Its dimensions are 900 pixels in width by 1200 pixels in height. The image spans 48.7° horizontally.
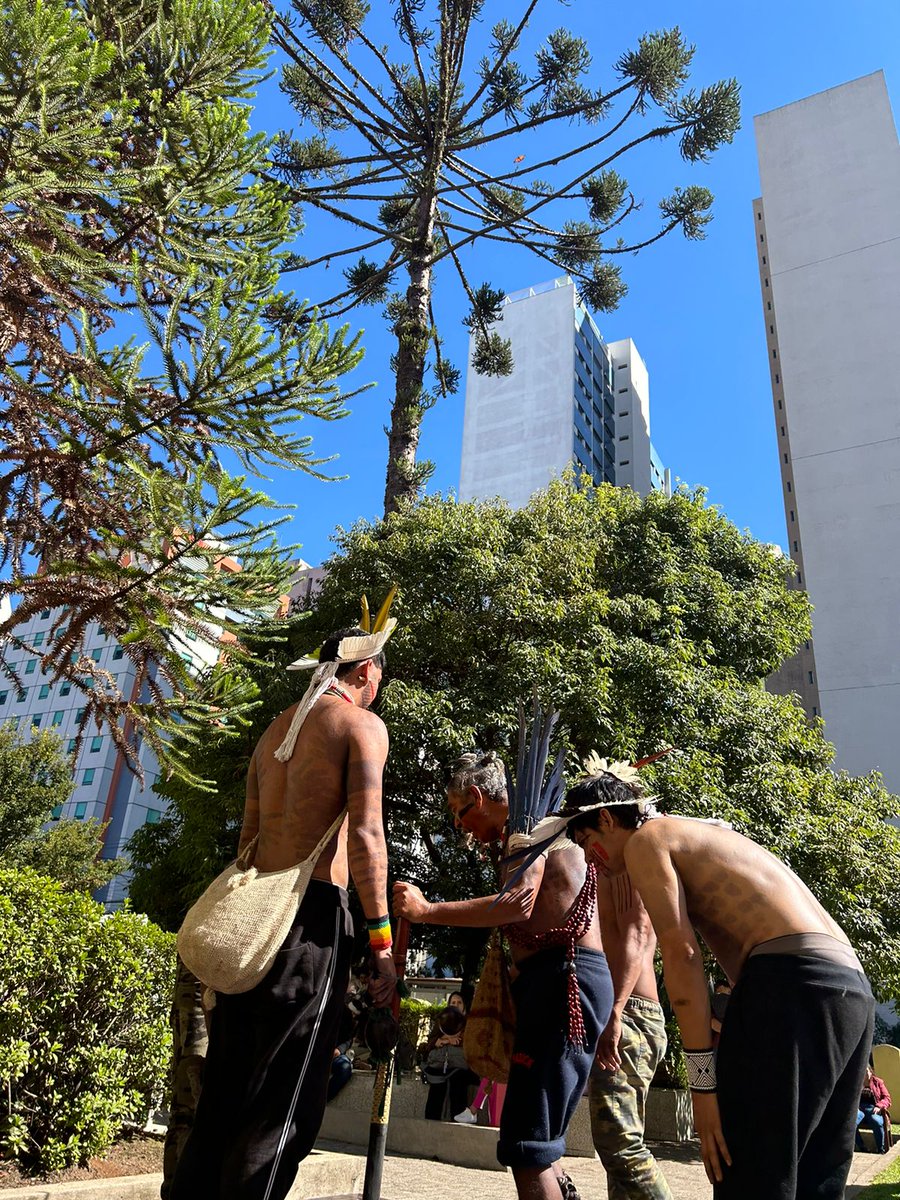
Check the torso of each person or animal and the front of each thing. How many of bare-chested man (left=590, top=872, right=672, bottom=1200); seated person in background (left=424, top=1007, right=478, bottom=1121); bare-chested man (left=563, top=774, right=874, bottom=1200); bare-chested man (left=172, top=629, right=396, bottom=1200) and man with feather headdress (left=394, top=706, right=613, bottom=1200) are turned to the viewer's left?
3

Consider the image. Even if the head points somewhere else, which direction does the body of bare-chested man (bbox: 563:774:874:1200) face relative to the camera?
to the viewer's left

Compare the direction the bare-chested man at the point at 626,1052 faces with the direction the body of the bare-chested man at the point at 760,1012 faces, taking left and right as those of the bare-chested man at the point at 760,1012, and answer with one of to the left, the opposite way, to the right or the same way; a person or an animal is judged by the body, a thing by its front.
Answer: the same way

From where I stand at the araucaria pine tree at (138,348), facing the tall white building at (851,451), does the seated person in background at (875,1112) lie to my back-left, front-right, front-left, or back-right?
front-right

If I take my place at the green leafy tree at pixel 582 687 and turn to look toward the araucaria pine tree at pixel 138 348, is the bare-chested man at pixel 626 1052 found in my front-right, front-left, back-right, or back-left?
front-left

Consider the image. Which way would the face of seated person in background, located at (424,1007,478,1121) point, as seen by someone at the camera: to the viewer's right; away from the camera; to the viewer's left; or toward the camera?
toward the camera

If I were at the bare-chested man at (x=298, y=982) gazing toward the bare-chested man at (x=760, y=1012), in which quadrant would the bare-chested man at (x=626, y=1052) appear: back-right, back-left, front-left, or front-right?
front-left

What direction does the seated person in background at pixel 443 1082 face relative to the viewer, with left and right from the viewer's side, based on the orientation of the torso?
facing the viewer

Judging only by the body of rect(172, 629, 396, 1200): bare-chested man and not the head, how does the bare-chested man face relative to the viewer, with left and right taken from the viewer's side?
facing away from the viewer and to the right of the viewer

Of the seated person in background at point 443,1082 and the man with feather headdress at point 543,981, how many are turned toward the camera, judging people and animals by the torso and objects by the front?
1

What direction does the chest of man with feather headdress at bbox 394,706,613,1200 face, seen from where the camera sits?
to the viewer's left

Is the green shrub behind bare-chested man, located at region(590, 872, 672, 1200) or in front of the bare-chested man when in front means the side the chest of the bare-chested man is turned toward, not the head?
in front

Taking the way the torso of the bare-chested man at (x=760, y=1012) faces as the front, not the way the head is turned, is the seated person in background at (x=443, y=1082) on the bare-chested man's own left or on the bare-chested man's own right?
on the bare-chested man's own right

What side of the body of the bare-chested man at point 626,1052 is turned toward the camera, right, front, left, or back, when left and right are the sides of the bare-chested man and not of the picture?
left

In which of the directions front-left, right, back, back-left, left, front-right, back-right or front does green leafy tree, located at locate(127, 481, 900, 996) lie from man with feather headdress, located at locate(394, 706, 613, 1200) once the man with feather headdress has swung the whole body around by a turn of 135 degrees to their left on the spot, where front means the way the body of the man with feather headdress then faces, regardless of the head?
back-left

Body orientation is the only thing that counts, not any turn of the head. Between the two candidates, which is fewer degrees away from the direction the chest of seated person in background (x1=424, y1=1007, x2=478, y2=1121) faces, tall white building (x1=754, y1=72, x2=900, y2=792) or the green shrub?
the green shrub

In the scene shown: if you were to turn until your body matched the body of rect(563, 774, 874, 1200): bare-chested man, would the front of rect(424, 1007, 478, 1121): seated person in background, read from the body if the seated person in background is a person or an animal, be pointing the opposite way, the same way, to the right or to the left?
to the left
